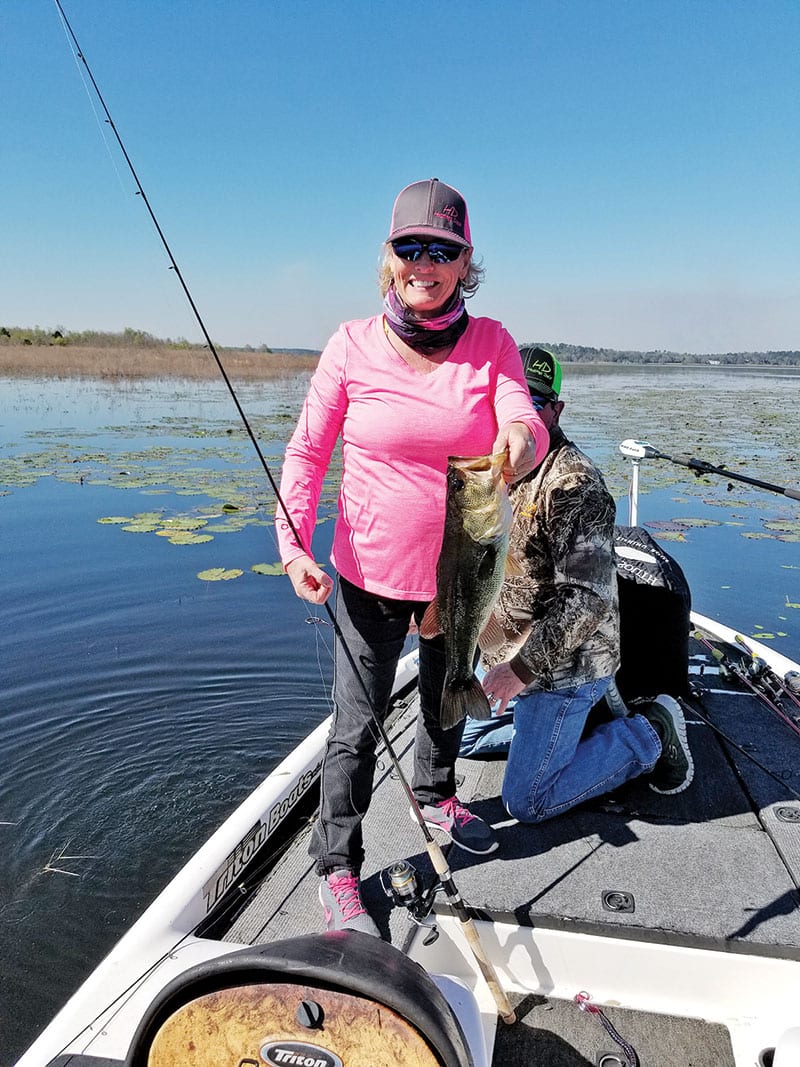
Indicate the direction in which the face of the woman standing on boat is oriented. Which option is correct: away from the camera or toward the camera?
toward the camera

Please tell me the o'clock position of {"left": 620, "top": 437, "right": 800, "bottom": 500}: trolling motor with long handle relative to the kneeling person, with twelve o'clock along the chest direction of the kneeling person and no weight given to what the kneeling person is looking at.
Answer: The trolling motor with long handle is roughly at 5 o'clock from the kneeling person.

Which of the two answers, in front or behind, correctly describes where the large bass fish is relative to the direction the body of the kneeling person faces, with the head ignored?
in front

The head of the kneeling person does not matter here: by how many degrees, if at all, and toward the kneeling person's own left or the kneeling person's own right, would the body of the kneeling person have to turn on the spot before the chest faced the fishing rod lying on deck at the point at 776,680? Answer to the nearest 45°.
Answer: approximately 180°

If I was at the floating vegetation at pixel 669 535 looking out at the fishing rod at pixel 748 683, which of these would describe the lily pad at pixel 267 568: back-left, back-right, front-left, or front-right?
front-right

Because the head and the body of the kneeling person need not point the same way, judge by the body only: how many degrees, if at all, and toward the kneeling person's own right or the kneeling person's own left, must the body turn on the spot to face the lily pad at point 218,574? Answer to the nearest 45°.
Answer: approximately 90° to the kneeling person's own right

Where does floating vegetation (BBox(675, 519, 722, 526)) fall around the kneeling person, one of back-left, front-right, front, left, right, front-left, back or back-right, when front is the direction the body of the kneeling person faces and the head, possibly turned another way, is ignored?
back-right

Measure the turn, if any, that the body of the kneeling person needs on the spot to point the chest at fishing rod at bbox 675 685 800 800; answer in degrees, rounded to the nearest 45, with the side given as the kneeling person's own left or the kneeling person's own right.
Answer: approximately 180°

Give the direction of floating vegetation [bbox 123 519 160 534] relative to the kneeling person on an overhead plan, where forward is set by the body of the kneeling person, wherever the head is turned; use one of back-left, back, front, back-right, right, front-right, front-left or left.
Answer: right

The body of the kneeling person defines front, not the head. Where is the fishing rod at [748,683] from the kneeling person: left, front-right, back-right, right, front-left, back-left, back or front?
back

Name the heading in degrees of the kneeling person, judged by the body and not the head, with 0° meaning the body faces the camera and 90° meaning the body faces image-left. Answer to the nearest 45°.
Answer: approximately 45°

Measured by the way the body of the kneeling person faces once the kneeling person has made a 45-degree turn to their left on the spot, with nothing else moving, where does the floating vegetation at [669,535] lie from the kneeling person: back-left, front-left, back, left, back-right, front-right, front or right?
back

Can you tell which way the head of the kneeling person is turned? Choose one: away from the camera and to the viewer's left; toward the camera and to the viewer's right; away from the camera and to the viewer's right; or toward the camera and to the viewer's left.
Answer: toward the camera and to the viewer's left

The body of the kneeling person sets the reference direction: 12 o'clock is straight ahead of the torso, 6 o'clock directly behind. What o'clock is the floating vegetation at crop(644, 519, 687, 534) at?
The floating vegetation is roughly at 5 o'clock from the kneeling person.

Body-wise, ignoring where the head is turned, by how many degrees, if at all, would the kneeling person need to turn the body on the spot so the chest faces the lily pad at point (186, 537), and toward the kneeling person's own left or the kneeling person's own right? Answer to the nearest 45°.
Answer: approximately 90° to the kneeling person's own right

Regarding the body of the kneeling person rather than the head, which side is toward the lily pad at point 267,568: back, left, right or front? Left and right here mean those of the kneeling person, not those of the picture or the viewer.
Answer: right
